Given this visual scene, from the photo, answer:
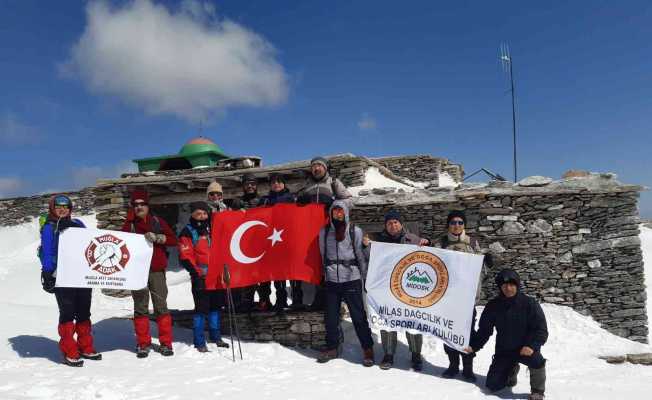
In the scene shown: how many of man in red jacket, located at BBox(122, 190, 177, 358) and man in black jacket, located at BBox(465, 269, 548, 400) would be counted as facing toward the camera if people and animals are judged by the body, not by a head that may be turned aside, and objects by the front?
2

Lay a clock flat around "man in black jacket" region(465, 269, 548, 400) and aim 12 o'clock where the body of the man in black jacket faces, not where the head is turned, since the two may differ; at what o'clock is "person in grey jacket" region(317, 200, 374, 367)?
The person in grey jacket is roughly at 3 o'clock from the man in black jacket.

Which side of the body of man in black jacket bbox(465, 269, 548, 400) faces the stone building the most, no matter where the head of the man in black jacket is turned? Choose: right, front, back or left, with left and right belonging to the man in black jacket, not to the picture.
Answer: back

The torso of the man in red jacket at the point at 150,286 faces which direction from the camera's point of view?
toward the camera

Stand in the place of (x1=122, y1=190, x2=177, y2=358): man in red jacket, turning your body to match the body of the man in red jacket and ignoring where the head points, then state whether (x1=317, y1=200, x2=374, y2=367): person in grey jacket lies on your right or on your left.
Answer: on your left
